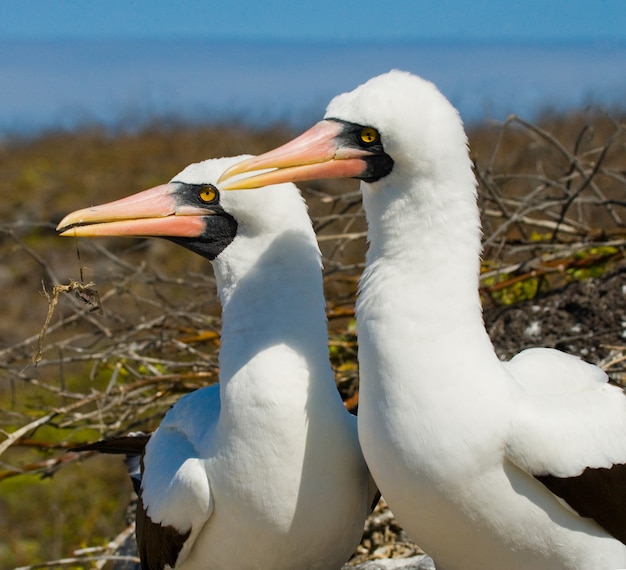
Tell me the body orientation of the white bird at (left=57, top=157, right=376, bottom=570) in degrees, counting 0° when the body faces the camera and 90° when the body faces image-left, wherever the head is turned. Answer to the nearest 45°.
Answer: approximately 315°
